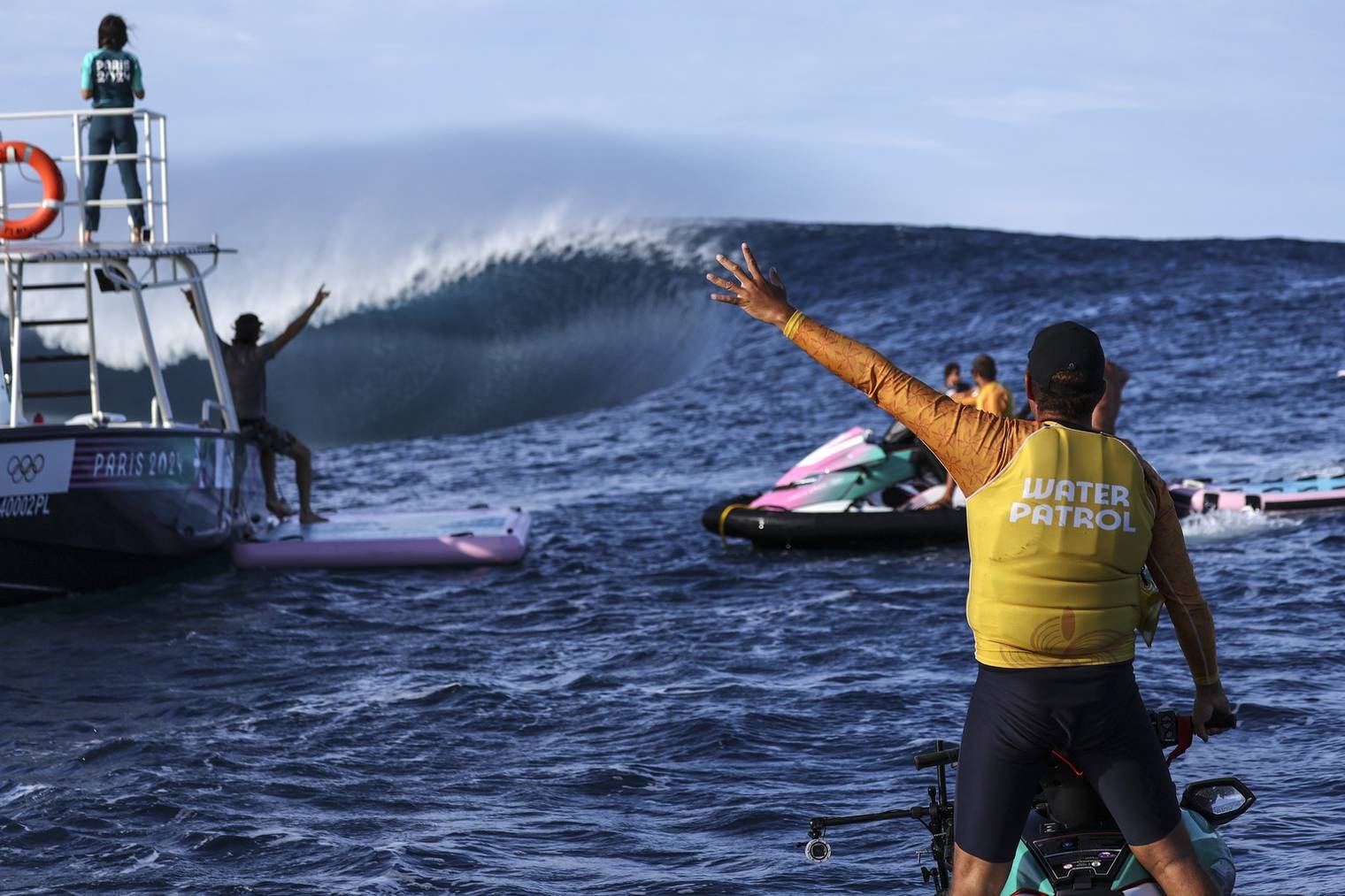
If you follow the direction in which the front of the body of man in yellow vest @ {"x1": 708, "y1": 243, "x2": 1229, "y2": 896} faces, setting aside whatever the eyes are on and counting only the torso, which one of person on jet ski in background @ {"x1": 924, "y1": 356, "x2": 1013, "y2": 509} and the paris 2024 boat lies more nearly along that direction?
the person on jet ski in background

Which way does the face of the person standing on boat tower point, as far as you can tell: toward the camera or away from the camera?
away from the camera

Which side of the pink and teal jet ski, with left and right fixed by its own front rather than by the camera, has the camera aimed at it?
left

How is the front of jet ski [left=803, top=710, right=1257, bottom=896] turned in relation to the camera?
facing away from the viewer

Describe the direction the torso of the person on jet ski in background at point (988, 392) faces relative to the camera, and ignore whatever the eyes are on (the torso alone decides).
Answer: to the viewer's left

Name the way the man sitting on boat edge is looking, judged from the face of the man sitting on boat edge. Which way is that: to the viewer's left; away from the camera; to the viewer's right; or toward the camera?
away from the camera

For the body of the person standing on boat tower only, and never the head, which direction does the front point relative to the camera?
away from the camera

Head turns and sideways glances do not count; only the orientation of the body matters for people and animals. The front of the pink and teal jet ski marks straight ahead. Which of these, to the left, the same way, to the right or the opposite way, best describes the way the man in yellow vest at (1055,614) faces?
to the right

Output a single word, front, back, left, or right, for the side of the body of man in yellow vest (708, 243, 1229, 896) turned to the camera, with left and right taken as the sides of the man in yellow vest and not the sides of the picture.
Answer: back

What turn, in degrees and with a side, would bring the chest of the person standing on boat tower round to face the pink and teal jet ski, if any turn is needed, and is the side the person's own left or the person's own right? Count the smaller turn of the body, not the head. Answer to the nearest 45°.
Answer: approximately 90° to the person's own right

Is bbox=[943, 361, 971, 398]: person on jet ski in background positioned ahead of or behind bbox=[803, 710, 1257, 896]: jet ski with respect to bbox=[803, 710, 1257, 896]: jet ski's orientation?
ahead
